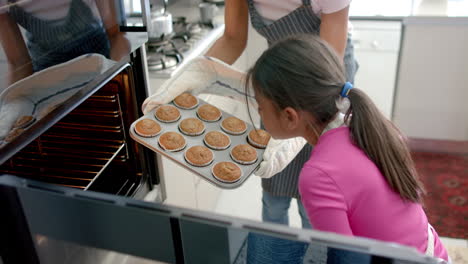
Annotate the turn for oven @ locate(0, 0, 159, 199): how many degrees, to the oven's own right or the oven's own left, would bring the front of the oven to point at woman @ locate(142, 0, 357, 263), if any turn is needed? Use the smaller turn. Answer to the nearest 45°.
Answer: approximately 45° to the oven's own left

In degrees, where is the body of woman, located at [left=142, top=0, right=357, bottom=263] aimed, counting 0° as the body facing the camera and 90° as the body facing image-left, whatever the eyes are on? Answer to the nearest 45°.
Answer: approximately 45°

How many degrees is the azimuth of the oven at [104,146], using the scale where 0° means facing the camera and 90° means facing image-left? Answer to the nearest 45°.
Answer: approximately 315°

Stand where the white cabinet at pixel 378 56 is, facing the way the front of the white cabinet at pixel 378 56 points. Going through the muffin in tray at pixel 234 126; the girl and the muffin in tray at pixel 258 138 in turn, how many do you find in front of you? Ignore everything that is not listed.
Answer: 3

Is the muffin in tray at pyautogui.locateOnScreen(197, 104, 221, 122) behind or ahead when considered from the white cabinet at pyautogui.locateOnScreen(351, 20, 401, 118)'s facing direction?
ahead

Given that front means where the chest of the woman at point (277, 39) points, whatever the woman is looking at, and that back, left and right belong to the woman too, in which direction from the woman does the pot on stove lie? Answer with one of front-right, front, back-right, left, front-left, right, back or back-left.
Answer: right

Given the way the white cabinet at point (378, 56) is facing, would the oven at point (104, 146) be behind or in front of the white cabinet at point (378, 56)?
in front

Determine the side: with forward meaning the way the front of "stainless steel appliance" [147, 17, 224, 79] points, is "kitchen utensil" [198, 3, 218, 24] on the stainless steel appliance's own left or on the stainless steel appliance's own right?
on the stainless steel appliance's own left
